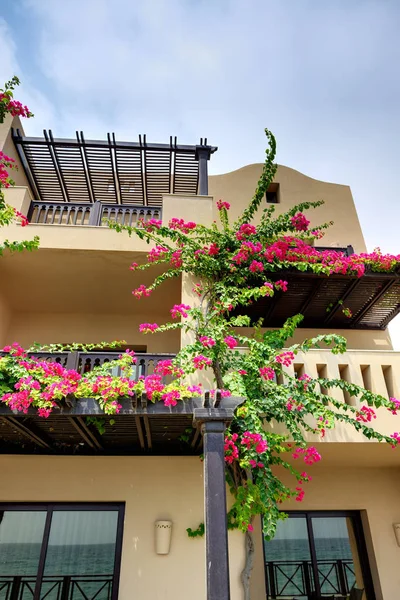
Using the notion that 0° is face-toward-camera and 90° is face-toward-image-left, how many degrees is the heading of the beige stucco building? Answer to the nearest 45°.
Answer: approximately 0°
